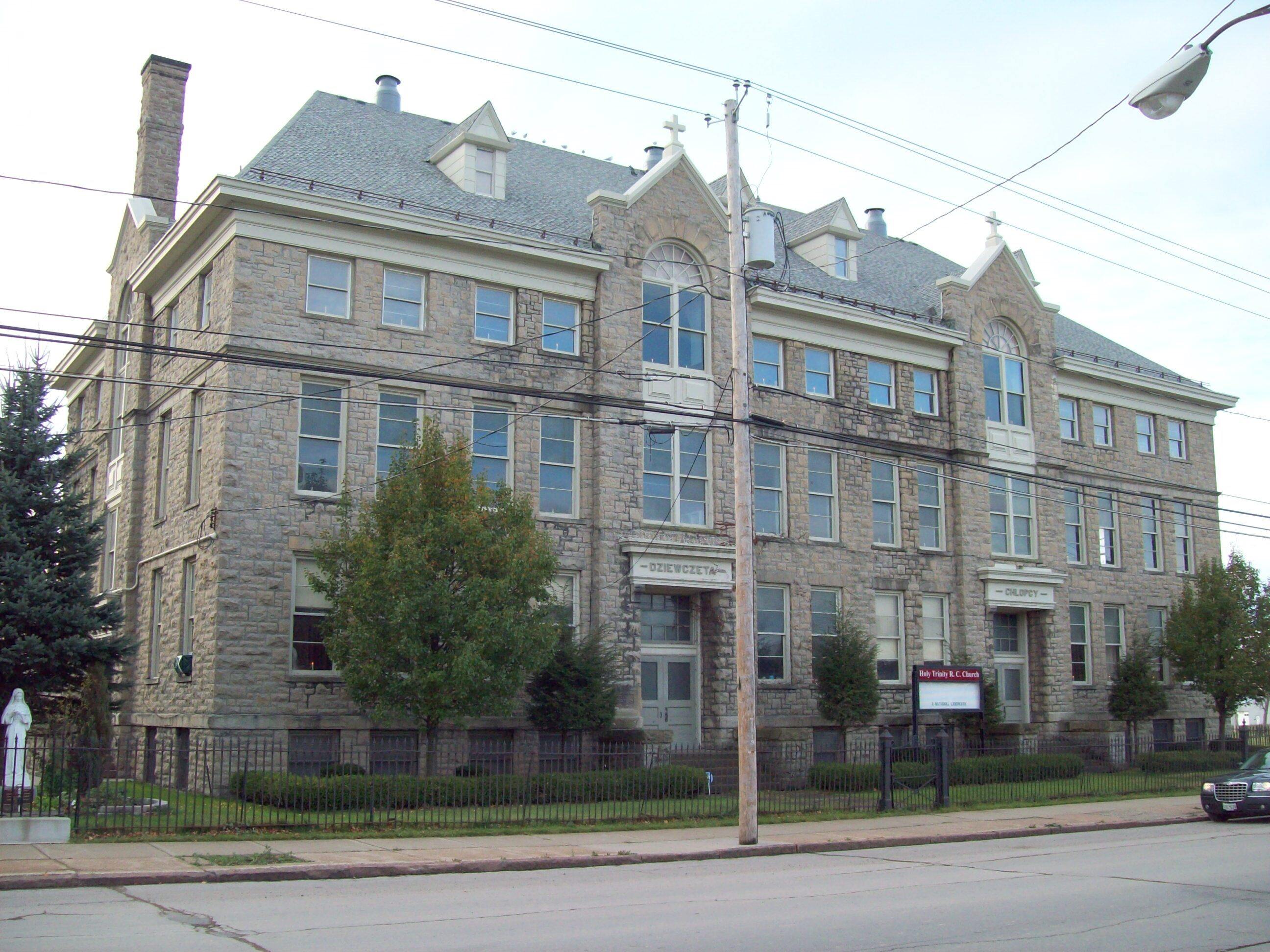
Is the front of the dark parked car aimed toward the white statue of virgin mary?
yes

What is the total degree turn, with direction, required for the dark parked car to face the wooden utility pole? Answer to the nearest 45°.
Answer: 0° — it already faces it

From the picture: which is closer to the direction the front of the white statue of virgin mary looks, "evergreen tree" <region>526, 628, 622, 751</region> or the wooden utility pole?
the wooden utility pole

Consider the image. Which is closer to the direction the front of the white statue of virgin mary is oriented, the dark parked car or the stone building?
the dark parked car

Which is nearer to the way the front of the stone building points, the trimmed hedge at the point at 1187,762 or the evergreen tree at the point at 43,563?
the trimmed hedge

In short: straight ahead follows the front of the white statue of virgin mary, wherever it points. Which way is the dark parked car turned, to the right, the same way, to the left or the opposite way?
to the right

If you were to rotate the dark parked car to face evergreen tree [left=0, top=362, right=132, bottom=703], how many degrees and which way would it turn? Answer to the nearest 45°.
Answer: approximately 45° to its right

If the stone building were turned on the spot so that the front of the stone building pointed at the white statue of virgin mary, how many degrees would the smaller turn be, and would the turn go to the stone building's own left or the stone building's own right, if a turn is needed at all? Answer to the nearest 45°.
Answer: approximately 90° to the stone building's own right
